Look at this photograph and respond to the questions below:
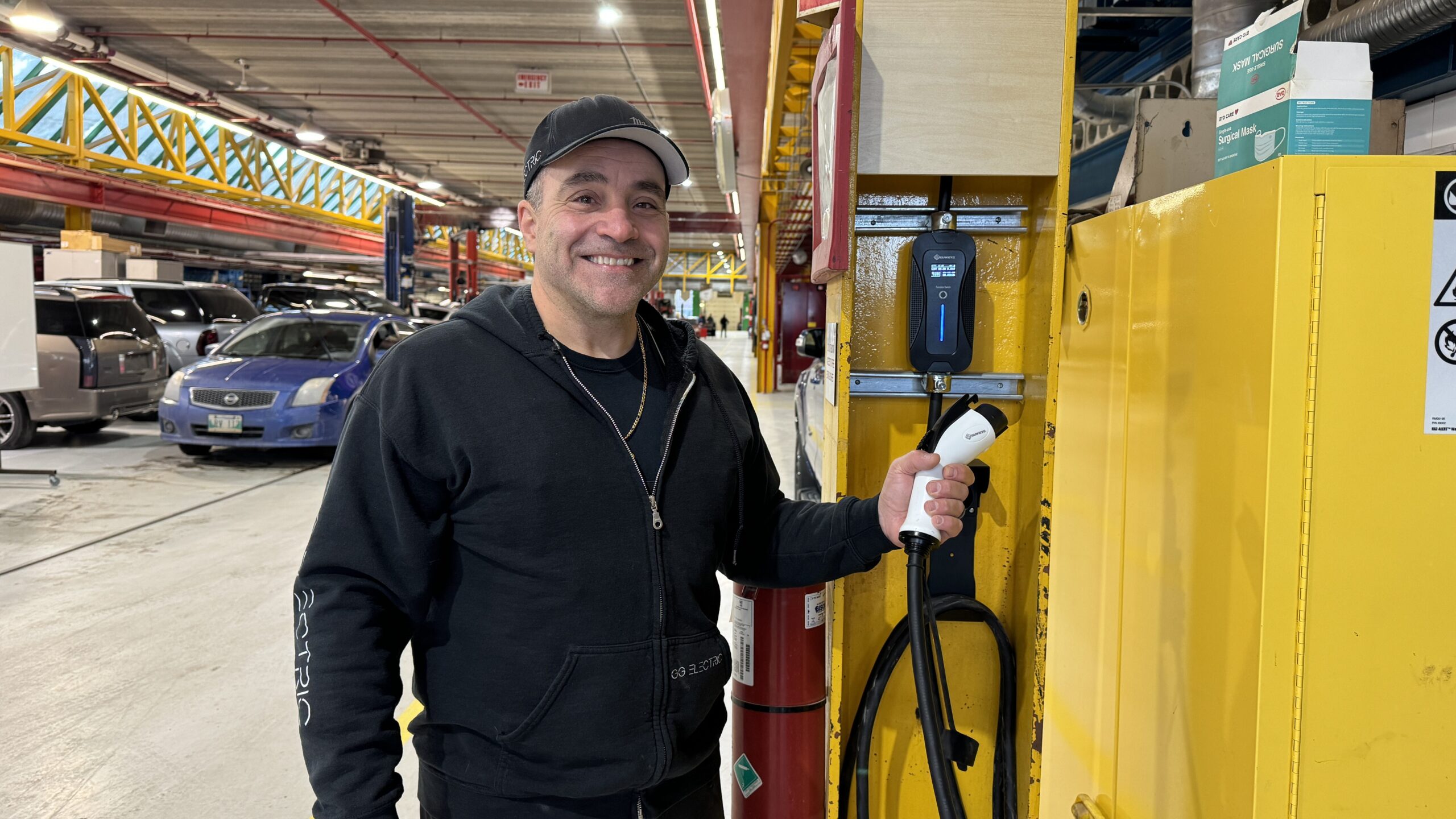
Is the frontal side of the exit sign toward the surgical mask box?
yes

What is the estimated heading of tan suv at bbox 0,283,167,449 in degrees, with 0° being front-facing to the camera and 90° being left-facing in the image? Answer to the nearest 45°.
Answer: approximately 135°

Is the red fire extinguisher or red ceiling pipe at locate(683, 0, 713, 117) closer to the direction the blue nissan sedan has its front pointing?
the red fire extinguisher

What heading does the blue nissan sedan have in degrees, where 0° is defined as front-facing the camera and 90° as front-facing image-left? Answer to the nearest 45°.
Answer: approximately 45°

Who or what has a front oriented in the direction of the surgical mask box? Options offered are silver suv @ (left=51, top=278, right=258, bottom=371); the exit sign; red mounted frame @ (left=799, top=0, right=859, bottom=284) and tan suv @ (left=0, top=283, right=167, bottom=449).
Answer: the exit sign

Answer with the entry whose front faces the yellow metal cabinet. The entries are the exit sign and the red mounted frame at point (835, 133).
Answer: the exit sign

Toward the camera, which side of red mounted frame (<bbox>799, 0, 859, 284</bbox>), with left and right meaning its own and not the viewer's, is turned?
left

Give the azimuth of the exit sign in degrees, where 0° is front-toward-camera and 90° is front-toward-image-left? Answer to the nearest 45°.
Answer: approximately 0°

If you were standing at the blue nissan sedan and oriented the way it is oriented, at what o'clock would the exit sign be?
The exit sign is roughly at 6 o'clock from the blue nissan sedan.

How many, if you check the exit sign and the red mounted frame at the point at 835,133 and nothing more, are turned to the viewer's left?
1
